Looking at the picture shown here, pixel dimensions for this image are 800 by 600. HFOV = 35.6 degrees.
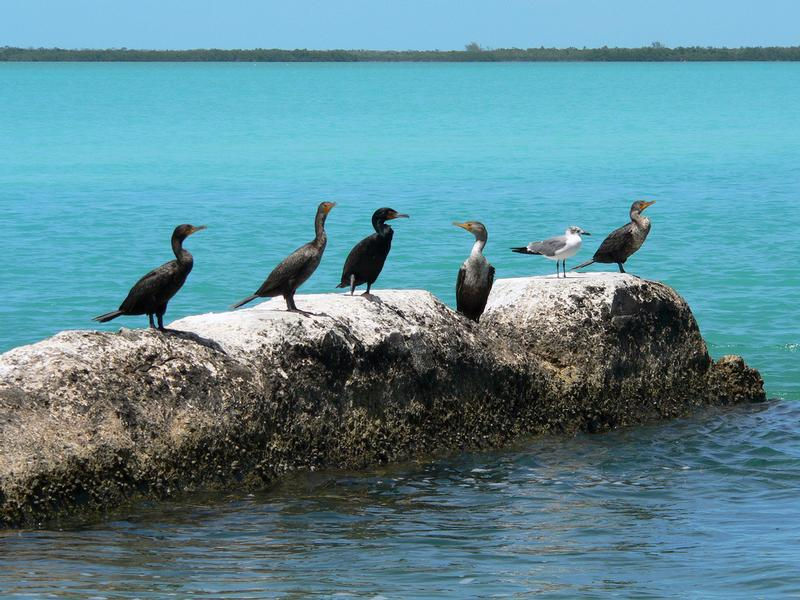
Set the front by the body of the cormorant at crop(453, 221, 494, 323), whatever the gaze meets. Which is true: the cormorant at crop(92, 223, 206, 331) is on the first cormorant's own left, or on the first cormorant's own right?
on the first cormorant's own right

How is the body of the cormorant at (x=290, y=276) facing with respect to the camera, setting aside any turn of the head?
to the viewer's right

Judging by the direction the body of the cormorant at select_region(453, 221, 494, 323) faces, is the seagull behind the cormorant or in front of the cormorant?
behind

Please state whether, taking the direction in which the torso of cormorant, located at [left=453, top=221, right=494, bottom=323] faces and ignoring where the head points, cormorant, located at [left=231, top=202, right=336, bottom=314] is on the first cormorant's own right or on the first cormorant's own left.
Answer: on the first cormorant's own right

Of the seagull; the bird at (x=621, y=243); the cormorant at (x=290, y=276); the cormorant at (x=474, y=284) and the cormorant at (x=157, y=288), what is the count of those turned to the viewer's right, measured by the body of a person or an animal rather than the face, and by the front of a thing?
4

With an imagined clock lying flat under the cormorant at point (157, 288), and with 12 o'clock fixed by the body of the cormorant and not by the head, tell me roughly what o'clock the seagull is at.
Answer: The seagull is roughly at 11 o'clock from the cormorant.

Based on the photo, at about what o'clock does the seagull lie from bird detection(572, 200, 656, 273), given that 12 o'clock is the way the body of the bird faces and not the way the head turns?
The seagull is roughly at 5 o'clock from the bird.

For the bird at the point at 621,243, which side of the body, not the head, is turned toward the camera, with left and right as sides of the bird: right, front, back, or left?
right

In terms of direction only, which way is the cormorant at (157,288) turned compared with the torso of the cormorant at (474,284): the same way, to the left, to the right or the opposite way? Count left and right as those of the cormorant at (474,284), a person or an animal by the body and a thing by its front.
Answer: to the left

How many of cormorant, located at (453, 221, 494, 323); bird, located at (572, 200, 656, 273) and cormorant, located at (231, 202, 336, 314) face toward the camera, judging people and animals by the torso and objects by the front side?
1

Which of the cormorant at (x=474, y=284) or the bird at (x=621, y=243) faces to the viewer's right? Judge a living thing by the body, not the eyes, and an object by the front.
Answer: the bird

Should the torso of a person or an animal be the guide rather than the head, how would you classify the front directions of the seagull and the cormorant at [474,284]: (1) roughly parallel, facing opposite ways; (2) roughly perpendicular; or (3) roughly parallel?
roughly perpendicular

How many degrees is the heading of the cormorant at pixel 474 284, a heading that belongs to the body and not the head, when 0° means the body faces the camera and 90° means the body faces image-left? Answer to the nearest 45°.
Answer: approximately 0°

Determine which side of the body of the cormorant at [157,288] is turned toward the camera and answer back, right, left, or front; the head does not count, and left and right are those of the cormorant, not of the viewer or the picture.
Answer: right

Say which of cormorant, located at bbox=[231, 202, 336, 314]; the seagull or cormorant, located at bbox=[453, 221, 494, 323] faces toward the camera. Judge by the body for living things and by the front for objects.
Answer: cormorant, located at bbox=[453, 221, 494, 323]
